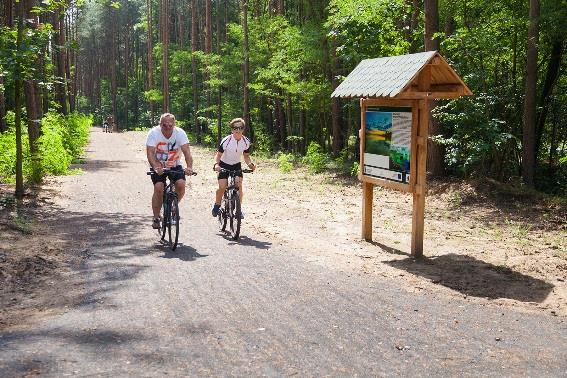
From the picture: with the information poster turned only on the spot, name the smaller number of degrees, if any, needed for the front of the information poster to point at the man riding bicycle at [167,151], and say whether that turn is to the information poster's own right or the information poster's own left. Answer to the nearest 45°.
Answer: approximately 45° to the information poster's own right

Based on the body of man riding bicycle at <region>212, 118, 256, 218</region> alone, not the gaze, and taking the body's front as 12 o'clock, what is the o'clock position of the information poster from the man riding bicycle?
The information poster is roughly at 10 o'clock from the man riding bicycle.

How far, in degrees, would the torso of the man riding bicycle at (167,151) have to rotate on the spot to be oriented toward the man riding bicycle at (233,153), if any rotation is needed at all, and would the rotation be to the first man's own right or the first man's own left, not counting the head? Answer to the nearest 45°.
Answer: approximately 135° to the first man's own left

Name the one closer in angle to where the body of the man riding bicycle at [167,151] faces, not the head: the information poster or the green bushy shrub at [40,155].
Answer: the information poster

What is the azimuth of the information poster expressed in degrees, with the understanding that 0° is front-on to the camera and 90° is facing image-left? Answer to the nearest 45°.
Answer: approximately 45°

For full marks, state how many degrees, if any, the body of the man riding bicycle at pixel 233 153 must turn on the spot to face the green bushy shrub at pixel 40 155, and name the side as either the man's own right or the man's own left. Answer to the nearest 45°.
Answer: approximately 135° to the man's own right

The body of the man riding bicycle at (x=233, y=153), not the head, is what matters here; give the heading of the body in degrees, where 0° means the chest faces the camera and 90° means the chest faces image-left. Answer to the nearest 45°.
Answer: approximately 0°
